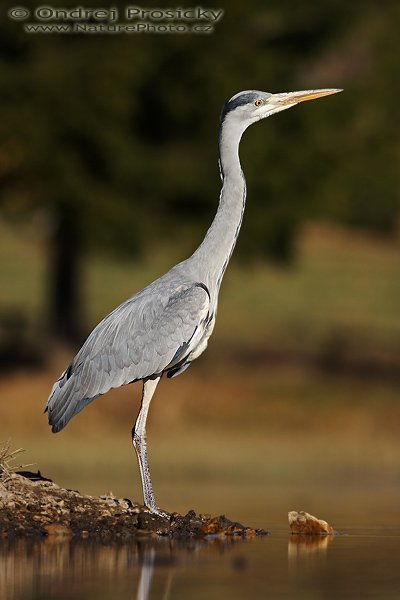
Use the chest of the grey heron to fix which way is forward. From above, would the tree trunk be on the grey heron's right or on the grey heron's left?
on the grey heron's left

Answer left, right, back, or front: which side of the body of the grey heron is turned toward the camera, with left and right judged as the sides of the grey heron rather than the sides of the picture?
right
